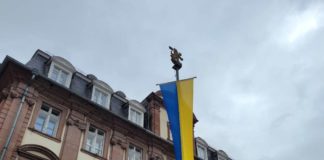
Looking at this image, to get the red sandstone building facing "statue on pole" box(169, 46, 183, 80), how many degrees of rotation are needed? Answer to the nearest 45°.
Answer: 0° — it already faces it

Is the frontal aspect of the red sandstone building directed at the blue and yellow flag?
yes
